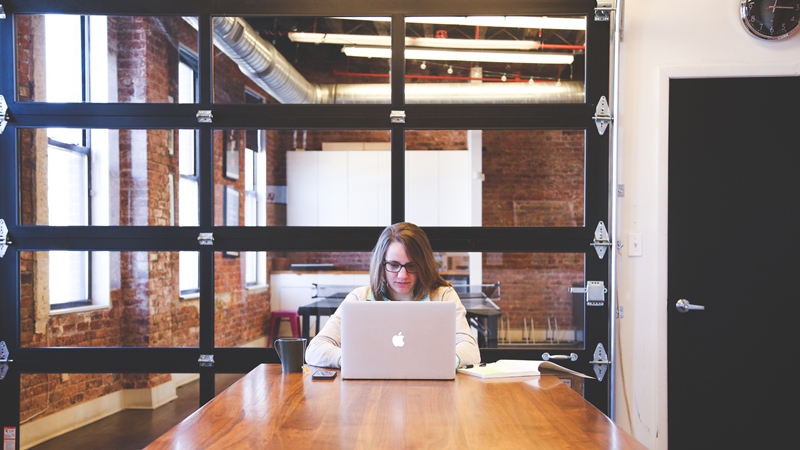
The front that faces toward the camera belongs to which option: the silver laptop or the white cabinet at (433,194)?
the white cabinet

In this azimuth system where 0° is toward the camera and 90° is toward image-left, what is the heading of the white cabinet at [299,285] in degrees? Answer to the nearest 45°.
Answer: approximately 0°

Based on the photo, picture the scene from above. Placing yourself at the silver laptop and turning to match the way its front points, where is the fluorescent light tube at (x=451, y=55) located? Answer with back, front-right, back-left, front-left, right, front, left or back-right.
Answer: front

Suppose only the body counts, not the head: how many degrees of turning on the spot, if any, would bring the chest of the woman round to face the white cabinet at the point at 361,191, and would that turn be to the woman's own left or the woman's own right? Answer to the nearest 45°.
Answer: approximately 180°

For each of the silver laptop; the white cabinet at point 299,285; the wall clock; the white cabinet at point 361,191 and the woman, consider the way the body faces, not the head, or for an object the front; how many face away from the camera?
1

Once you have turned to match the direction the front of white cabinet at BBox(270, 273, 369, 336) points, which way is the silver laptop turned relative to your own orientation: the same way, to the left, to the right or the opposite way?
the opposite way

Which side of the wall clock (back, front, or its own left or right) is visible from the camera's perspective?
front

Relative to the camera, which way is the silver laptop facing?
away from the camera

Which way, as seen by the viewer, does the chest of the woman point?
toward the camera

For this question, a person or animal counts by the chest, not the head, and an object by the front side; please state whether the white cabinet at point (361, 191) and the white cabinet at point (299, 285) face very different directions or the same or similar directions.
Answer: same or similar directions

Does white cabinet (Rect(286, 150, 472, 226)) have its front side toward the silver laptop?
yes

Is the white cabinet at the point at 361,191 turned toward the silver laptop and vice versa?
yes

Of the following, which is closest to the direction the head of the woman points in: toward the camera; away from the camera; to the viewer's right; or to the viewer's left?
toward the camera

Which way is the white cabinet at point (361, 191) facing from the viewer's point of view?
toward the camera

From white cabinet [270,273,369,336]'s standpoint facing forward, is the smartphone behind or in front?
in front

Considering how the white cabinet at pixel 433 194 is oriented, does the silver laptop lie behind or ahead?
ahead

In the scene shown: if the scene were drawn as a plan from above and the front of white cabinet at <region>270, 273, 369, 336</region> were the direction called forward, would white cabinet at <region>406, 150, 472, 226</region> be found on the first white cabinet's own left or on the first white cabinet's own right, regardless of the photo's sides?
on the first white cabinet's own left
